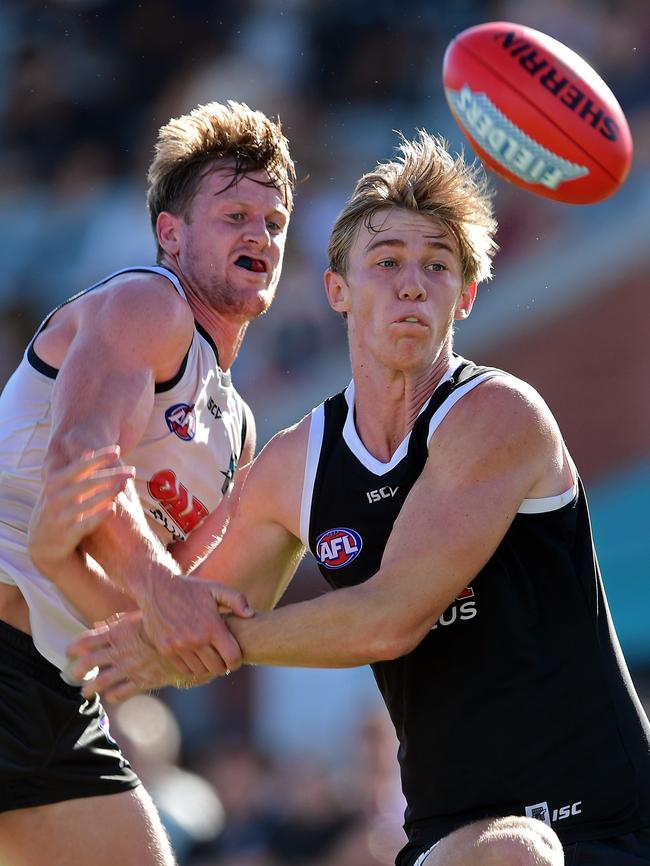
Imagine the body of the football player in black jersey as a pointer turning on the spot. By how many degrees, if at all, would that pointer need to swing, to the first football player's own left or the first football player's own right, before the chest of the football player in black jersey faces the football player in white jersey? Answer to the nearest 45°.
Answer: approximately 90° to the first football player's own right

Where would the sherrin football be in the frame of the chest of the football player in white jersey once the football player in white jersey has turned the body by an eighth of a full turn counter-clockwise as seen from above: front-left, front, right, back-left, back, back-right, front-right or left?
front

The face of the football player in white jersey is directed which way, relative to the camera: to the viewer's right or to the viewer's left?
to the viewer's right

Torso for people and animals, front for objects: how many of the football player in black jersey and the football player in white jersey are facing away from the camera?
0

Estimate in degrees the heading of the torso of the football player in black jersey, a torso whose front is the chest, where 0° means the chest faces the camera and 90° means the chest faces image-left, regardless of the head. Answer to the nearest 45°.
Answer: approximately 45°

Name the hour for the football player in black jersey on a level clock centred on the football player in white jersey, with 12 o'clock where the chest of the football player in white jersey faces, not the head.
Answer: The football player in black jersey is roughly at 12 o'clock from the football player in white jersey.
